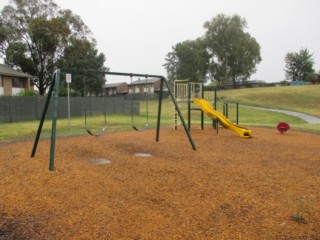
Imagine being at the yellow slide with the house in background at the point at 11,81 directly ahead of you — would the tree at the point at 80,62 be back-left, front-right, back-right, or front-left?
front-right

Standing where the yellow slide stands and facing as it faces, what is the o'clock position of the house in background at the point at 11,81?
The house in background is roughly at 6 o'clock from the yellow slide.

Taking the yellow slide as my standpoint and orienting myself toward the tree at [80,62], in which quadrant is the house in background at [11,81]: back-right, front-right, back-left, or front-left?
front-left

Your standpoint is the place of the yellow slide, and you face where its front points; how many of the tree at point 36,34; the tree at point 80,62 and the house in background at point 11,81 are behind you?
3

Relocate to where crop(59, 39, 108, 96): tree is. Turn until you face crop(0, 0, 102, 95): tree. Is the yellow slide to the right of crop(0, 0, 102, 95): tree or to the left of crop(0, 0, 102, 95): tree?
left

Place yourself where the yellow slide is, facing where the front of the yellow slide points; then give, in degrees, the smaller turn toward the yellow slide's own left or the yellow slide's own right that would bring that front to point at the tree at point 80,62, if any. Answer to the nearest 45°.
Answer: approximately 180°

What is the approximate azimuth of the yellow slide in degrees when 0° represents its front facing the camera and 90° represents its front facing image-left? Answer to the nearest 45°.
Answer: approximately 315°

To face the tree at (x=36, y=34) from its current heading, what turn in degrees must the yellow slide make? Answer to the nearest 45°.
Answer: approximately 180°
